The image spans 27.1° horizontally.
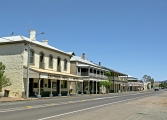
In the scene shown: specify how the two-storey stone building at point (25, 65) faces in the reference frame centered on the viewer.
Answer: facing the viewer and to the right of the viewer
